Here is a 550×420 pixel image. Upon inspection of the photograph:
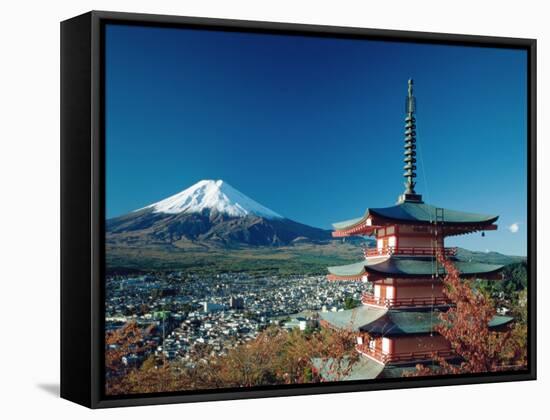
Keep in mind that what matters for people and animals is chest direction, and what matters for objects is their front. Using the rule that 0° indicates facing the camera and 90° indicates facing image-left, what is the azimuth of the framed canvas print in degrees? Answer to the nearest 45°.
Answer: approximately 315°
